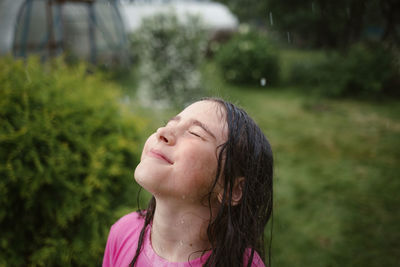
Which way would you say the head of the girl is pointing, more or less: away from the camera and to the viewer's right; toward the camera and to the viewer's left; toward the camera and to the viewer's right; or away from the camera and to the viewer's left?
toward the camera and to the viewer's left

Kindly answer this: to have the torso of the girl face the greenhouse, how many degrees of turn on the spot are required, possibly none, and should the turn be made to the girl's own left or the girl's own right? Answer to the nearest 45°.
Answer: approximately 135° to the girl's own right

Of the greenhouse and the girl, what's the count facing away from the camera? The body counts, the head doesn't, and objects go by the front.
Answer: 0

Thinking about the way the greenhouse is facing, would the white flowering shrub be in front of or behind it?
in front

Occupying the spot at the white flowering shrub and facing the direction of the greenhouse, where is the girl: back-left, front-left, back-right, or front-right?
back-left

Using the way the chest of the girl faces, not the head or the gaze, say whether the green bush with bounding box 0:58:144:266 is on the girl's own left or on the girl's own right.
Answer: on the girl's own right

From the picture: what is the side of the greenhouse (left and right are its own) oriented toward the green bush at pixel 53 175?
front

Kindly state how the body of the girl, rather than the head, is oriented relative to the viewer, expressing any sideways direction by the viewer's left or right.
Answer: facing the viewer and to the left of the viewer

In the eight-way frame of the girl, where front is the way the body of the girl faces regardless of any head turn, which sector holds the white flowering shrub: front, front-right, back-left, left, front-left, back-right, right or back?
back-right

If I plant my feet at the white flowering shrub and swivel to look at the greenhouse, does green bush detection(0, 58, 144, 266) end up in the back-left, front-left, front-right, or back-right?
back-left

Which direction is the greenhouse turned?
toward the camera
